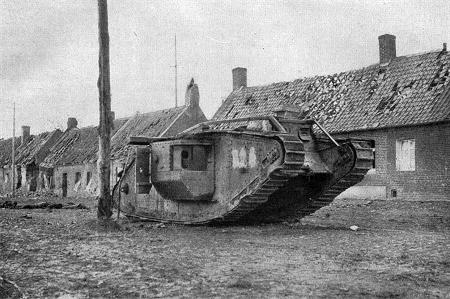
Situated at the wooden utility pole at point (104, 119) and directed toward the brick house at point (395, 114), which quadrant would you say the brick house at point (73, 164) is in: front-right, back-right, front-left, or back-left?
front-left

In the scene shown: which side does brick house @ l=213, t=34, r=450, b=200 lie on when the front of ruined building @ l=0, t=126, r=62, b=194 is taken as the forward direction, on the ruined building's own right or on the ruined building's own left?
on the ruined building's own left

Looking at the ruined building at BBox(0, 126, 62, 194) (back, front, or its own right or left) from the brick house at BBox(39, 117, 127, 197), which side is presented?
left

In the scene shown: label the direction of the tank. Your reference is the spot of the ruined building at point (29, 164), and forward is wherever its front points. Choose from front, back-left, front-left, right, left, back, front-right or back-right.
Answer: front-left

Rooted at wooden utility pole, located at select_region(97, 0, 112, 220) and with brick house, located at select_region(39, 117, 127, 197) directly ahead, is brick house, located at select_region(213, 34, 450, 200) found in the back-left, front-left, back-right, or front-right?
front-right

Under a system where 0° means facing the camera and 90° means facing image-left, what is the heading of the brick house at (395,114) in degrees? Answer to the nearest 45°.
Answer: approximately 45°

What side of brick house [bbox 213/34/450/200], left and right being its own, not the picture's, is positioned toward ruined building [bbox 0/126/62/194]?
right

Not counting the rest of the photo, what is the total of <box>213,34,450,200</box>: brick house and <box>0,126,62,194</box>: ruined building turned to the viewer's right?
0

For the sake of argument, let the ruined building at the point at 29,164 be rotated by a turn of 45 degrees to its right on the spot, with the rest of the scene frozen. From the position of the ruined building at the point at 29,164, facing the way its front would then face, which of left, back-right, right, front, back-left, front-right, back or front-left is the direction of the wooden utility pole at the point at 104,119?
left

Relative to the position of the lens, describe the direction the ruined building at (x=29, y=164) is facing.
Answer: facing the viewer and to the left of the viewer
